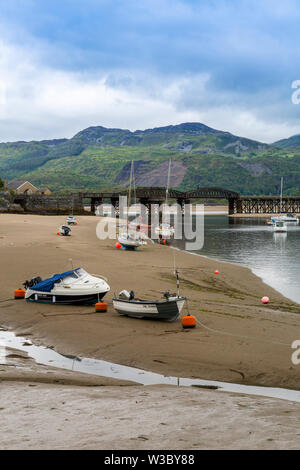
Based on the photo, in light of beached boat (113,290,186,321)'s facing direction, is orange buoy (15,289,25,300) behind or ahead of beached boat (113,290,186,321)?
behind

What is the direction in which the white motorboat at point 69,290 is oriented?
to the viewer's right

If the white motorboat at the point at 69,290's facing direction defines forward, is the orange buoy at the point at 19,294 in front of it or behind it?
behind

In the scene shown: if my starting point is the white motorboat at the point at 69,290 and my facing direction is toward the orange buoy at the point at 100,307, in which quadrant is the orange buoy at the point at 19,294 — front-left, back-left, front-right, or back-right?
back-right

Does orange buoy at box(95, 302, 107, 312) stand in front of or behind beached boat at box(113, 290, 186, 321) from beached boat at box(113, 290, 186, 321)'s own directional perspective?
behind

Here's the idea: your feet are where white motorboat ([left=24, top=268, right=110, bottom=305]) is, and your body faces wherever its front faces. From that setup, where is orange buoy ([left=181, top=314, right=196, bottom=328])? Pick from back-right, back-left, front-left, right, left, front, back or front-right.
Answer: front-right

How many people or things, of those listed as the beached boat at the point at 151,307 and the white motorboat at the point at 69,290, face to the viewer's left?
0

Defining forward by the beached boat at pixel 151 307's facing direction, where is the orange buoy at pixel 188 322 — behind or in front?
in front

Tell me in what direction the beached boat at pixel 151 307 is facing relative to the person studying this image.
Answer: facing the viewer and to the right of the viewer
